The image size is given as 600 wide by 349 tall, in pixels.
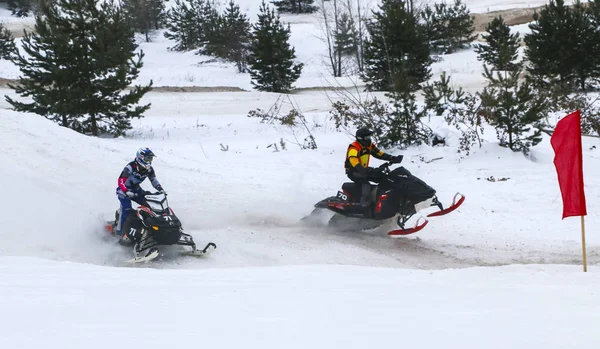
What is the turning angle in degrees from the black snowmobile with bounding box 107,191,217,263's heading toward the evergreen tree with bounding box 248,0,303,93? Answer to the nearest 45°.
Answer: approximately 135° to its left

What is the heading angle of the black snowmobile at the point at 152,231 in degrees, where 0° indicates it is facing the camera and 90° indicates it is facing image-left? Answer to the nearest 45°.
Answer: approximately 315°

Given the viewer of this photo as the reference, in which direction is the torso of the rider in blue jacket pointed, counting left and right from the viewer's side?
facing the viewer and to the right of the viewer

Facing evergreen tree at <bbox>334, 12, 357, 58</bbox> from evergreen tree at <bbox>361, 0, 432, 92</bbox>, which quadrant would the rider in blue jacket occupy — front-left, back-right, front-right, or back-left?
back-left

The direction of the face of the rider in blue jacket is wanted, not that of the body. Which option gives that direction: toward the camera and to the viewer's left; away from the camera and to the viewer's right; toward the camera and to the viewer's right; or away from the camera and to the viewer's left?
toward the camera and to the viewer's right

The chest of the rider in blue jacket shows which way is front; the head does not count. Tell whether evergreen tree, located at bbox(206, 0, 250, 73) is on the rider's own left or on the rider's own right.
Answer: on the rider's own left

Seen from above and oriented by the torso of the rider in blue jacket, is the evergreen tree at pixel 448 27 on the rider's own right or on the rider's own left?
on the rider's own left

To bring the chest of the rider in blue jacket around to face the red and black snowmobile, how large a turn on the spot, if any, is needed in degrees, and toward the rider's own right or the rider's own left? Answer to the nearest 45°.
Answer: approximately 45° to the rider's own left

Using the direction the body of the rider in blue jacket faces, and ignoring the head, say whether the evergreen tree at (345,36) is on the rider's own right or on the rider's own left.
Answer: on the rider's own left

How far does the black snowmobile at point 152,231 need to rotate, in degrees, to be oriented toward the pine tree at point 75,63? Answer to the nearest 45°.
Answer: approximately 135° to its left

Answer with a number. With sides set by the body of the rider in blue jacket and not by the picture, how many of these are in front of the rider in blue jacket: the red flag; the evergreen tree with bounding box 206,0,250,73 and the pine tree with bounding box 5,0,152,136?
1
